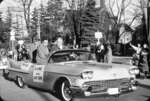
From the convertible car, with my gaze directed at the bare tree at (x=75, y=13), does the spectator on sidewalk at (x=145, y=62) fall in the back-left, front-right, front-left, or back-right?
front-right

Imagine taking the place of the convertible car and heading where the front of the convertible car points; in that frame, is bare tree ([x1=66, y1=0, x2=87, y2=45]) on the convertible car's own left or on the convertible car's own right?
on the convertible car's own left

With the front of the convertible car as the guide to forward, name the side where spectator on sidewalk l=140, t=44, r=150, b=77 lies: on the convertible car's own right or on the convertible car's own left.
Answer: on the convertible car's own left

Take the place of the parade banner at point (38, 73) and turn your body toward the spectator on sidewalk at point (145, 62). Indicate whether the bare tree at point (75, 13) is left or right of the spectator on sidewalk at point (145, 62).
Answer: left

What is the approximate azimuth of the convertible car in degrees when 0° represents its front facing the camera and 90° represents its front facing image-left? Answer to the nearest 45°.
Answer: approximately 315°
